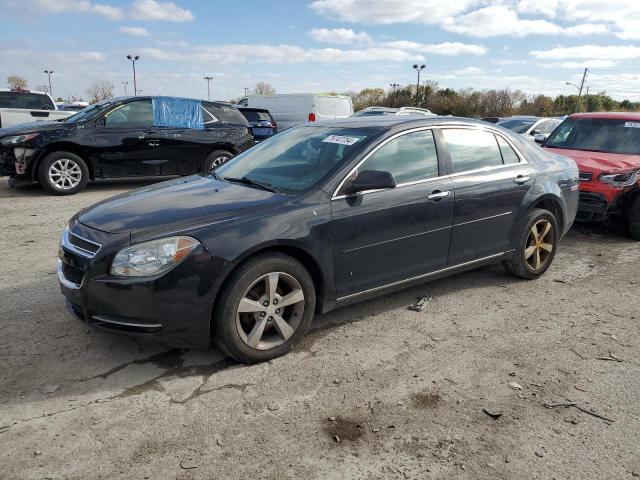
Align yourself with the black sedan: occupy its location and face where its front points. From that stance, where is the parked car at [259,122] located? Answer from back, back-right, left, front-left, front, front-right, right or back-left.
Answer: back-right

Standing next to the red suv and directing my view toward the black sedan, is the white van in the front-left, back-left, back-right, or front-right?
back-right

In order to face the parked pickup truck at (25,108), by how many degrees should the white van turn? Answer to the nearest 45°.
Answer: approximately 90° to its left

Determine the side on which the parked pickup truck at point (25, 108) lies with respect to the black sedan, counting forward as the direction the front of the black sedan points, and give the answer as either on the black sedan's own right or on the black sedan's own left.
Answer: on the black sedan's own right

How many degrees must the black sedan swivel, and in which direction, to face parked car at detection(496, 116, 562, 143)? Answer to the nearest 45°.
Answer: approximately 180°

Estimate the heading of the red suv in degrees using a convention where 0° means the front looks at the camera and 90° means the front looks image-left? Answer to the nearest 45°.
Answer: approximately 45°

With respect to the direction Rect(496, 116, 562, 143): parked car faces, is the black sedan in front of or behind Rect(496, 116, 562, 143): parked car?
in front

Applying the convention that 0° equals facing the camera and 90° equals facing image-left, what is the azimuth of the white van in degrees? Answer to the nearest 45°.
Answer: approximately 135°

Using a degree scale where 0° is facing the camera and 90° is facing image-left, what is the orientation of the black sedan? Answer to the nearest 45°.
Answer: approximately 45°

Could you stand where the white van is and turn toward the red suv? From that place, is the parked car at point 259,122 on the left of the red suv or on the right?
right

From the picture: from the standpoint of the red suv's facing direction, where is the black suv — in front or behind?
in front

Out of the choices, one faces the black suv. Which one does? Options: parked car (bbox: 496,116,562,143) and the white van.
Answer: the parked car
